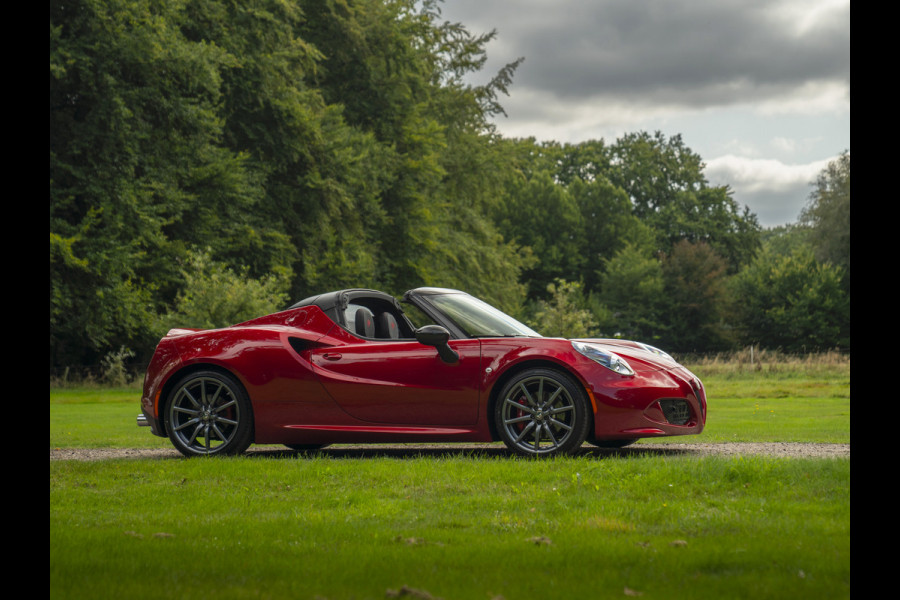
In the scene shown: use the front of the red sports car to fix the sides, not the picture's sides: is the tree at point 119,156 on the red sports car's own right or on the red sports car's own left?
on the red sports car's own left

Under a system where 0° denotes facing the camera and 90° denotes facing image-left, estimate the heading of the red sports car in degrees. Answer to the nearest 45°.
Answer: approximately 270°
